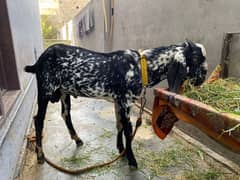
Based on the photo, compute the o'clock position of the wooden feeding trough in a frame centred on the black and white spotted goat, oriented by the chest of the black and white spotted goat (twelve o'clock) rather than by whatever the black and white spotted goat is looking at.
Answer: The wooden feeding trough is roughly at 2 o'clock from the black and white spotted goat.

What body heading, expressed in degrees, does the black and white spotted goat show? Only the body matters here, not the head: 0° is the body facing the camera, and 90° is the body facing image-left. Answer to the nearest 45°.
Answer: approximately 270°
